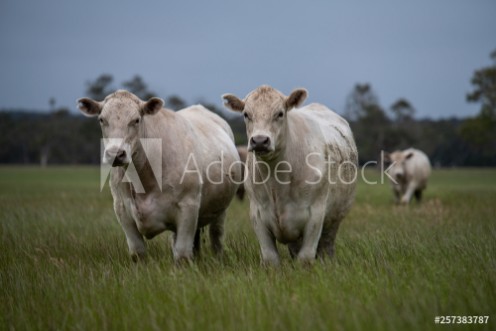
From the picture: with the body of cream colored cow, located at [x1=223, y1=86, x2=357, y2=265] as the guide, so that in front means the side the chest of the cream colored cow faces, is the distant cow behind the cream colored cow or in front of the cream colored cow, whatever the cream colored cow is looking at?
behind

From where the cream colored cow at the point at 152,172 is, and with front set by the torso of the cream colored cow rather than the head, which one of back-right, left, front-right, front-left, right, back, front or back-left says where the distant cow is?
back

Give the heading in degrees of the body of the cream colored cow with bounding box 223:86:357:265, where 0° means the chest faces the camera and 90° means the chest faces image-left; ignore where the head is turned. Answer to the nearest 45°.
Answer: approximately 45°

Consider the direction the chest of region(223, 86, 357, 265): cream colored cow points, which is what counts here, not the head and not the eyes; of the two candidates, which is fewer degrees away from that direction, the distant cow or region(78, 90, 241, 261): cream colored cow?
the cream colored cow

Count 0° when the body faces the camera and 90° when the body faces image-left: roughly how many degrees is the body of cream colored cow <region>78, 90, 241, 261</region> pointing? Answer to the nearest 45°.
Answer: approximately 45°

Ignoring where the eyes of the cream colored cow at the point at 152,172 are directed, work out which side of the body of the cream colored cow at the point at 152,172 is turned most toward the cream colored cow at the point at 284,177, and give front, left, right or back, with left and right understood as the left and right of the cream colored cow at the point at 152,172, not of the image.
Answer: left
